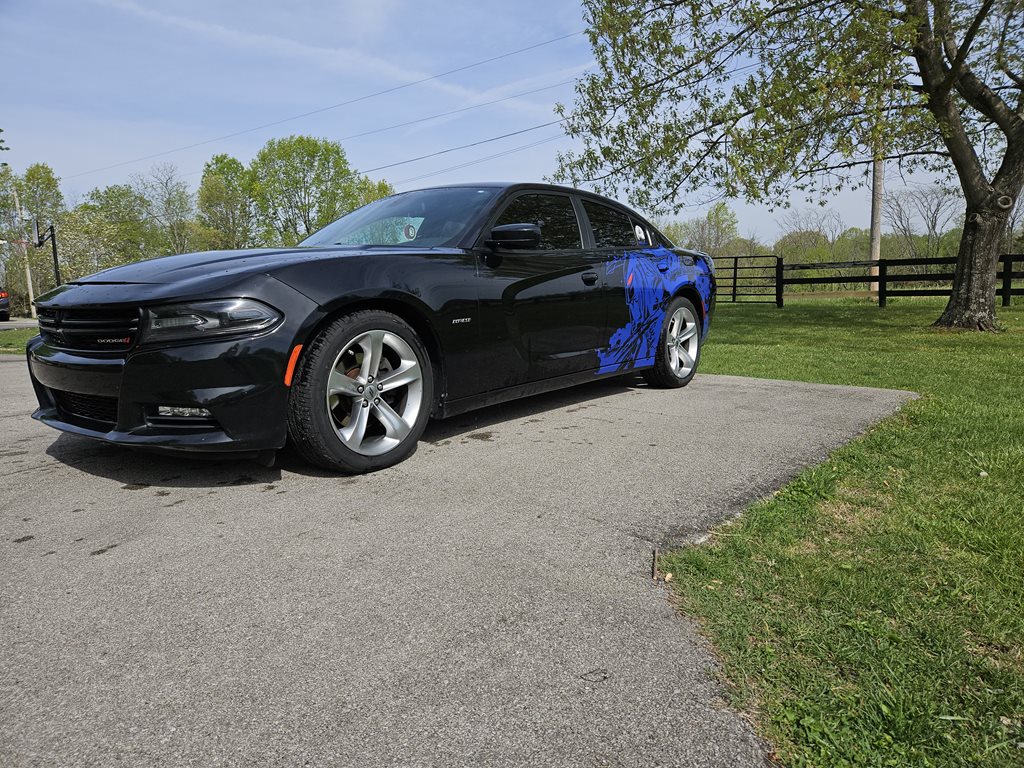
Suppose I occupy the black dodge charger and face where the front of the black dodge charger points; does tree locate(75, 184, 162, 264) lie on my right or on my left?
on my right

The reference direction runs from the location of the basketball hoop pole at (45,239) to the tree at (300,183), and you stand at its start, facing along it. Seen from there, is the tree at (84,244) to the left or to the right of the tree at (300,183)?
left

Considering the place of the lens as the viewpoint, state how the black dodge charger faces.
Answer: facing the viewer and to the left of the viewer

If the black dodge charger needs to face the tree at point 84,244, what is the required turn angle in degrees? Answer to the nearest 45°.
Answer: approximately 135° to its right

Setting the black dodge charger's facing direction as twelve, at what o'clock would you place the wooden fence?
The wooden fence is roughly at 6 o'clock from the black dodge charger.

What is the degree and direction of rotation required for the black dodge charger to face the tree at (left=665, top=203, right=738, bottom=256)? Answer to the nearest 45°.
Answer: approximately 180°

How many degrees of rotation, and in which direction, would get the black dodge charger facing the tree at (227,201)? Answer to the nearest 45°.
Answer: approximately 135° to its right

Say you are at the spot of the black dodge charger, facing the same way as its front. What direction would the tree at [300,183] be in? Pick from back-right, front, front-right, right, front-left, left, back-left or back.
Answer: back-right

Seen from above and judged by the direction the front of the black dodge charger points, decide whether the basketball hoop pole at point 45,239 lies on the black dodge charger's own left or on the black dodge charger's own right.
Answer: on the black dodge charger's own right
